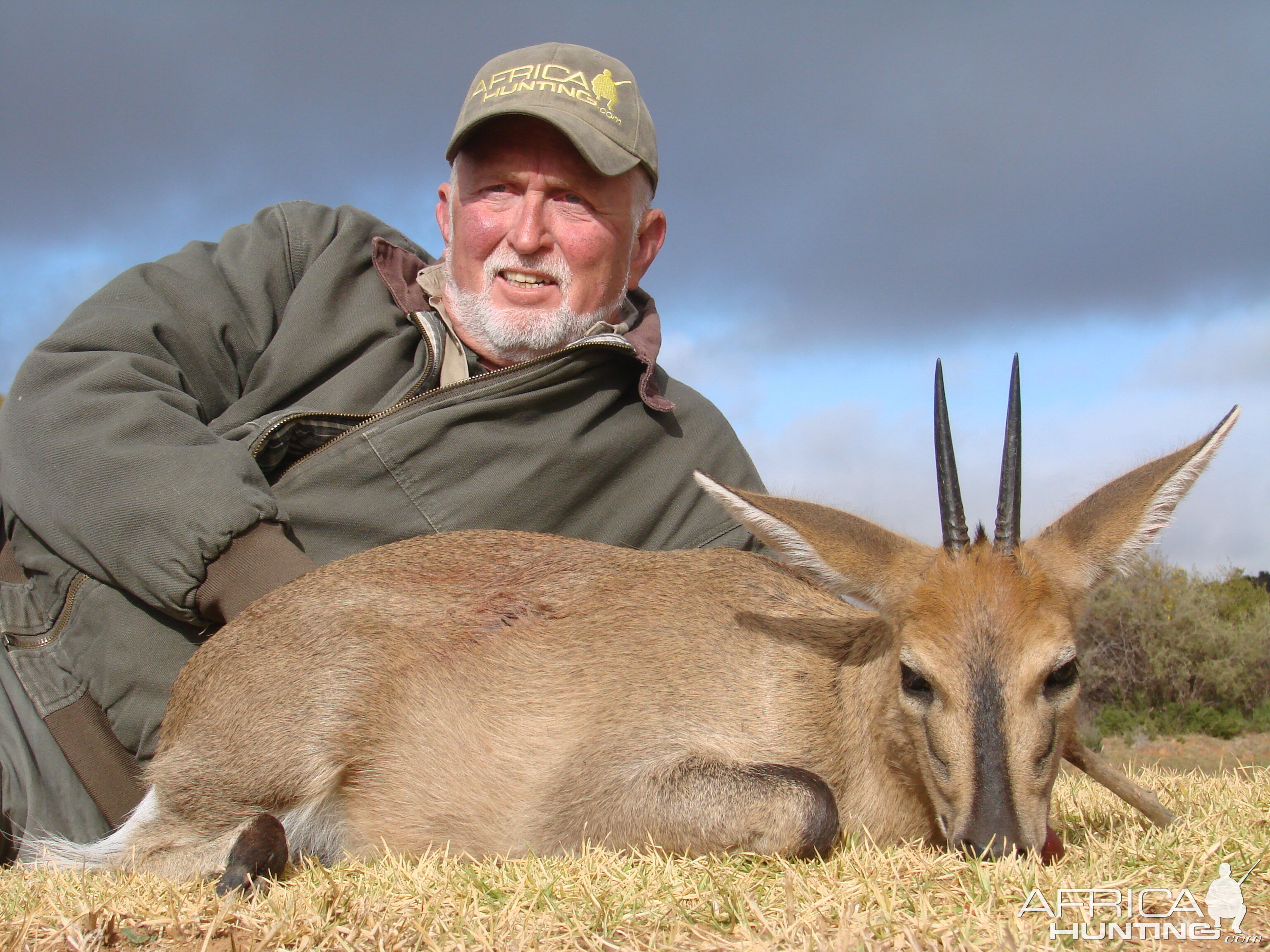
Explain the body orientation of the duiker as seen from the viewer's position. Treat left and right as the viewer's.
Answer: facing to the right of the viewer

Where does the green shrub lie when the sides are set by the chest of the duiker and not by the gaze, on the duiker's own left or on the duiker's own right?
on the duiker's own left

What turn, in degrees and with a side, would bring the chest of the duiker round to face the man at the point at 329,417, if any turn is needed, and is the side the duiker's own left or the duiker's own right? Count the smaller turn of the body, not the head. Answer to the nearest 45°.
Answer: approximately 135° to the duiker's own left

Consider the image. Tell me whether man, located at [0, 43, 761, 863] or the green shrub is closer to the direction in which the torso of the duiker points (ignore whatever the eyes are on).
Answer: the green shrub
